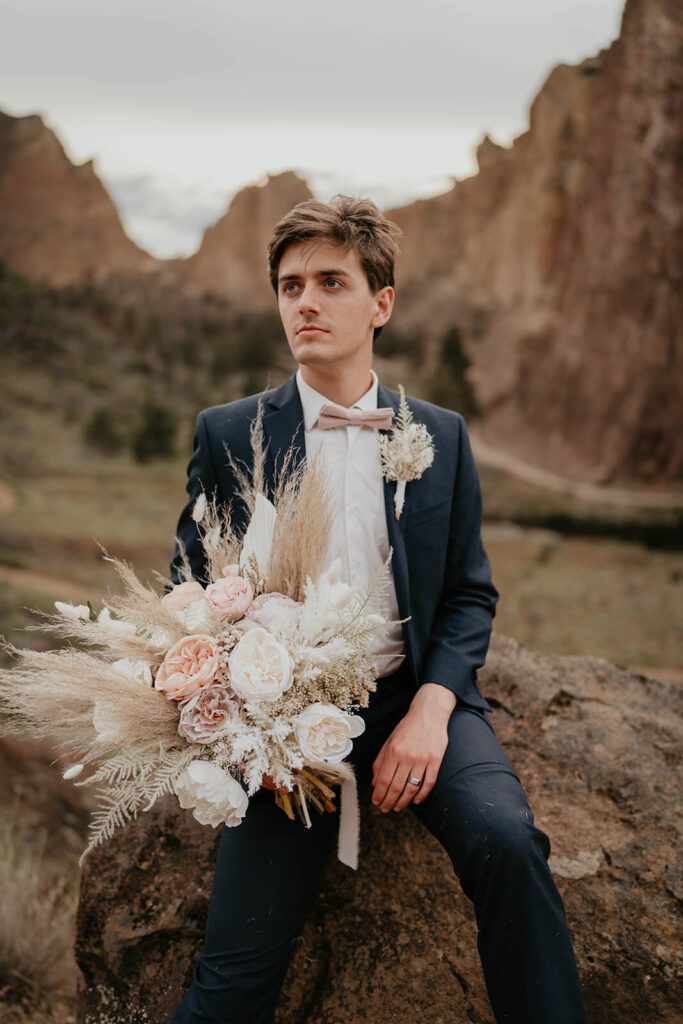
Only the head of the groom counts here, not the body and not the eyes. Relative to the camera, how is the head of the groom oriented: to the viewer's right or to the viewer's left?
to the viewer's left

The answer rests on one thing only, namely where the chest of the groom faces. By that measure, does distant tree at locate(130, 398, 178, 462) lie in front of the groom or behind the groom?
behind

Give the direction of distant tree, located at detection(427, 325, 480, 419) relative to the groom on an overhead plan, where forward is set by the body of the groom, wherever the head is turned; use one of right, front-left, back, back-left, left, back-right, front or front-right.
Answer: back

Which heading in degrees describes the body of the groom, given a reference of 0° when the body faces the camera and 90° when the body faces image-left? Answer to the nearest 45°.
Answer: approximately 0°

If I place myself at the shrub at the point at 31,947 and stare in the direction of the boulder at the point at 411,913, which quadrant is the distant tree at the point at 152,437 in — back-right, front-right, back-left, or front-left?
back-left
